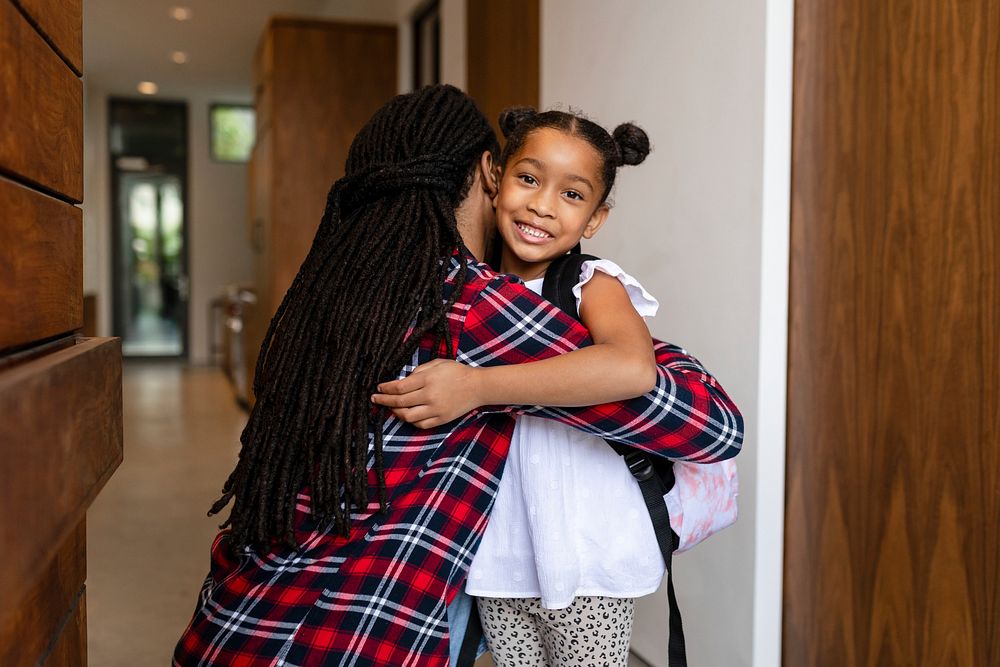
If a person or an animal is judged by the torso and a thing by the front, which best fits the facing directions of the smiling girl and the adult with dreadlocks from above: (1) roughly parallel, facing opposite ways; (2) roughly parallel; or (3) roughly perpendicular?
roughly parallel, facing opposite ways

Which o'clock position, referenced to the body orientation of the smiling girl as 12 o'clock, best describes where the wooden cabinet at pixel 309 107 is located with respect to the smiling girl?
The wooden cabinet is roughly at 4 o'clock from the smiling girl.

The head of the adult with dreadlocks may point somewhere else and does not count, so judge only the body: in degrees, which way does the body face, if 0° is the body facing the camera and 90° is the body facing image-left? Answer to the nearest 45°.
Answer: approximately 225°

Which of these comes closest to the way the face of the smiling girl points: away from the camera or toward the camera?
toward the camera

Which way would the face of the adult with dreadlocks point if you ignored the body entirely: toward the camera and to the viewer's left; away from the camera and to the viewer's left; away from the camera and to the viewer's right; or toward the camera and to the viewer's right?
away from the camera and to the viewer's right

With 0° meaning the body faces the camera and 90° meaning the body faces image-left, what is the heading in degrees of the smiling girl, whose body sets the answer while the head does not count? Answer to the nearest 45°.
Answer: approximately 45°

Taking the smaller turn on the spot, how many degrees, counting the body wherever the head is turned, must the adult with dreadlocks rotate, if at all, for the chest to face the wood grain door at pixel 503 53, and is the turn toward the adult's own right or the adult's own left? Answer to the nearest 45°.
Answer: approximately 45° to the adult's own left

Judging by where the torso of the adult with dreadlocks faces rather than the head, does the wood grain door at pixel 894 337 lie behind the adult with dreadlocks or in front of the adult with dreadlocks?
in front

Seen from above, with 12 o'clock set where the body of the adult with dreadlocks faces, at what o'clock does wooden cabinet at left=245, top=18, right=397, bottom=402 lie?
The wooden cabinet is roughly at 10 o'clock from the adult with dreadlocks.
